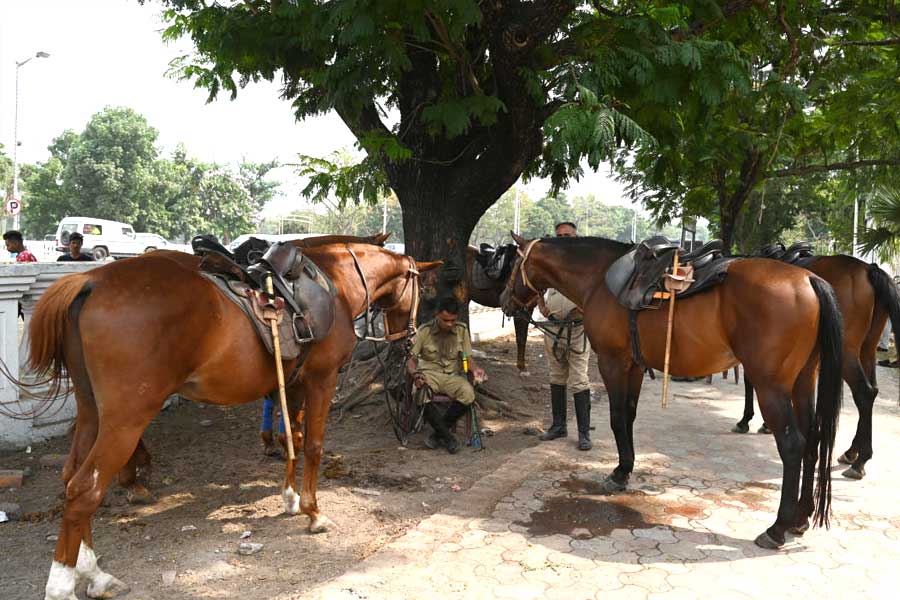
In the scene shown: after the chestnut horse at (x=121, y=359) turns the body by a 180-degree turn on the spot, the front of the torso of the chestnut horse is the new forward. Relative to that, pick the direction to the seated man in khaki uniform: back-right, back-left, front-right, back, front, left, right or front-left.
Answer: back

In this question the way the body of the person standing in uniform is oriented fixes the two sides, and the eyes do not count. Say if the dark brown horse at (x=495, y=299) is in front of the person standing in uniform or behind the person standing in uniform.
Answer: behind

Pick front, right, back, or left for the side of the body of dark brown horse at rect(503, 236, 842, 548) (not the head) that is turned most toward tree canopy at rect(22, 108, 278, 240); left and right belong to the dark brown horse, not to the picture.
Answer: front

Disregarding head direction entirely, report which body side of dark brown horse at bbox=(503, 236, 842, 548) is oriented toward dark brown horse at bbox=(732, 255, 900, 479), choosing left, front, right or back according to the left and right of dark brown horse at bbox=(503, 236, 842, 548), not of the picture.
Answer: right

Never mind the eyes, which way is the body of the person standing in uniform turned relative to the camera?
toward the camera

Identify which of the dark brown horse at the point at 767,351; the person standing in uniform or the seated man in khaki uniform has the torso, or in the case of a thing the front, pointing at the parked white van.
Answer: the dark brown horse

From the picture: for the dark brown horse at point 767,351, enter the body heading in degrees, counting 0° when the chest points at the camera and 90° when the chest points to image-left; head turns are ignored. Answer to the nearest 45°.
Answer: approximately 135°

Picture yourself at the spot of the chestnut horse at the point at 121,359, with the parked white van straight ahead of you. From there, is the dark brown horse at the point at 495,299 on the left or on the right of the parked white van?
right

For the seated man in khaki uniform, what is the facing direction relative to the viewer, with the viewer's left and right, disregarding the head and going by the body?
facing the viewer

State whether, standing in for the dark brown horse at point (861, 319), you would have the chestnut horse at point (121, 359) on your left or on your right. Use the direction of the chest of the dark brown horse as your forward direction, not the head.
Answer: on your left

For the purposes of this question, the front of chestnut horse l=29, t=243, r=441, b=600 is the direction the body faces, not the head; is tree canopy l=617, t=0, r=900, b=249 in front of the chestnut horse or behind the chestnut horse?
in front

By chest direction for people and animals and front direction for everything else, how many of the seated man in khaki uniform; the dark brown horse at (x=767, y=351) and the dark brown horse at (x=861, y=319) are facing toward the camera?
1

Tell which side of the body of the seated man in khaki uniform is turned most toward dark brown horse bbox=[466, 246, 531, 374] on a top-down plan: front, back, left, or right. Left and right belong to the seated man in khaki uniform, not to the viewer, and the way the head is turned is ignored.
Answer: back

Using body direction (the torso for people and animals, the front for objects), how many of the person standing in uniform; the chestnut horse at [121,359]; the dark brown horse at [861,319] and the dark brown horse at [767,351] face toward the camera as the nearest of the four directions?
1
